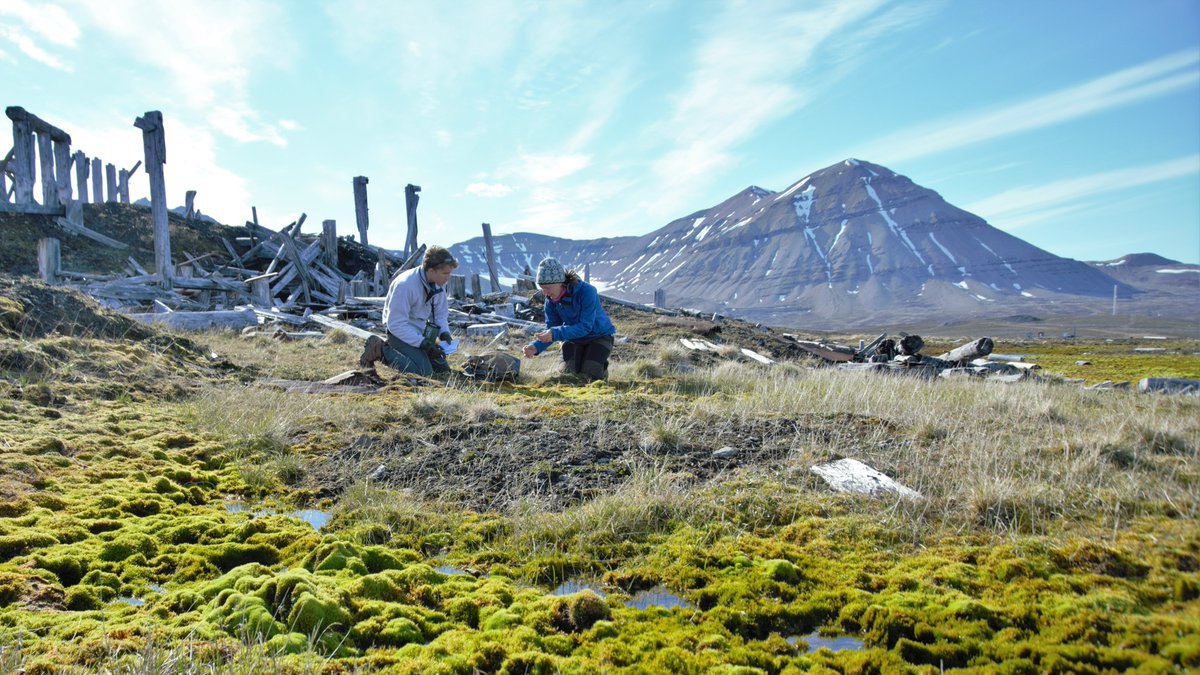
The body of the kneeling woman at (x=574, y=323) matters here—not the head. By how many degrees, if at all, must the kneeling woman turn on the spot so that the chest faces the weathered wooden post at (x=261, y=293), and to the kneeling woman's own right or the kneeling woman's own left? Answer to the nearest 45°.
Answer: approximately 90° to the kneeling woman's own right

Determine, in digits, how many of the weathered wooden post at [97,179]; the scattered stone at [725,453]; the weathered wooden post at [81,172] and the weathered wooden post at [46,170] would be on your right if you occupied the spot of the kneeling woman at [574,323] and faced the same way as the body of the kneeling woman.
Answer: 3

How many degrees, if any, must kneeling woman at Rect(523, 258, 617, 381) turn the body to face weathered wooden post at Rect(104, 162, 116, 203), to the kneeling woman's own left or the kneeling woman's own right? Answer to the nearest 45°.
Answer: approximately 90° to the kneeling woman's own right

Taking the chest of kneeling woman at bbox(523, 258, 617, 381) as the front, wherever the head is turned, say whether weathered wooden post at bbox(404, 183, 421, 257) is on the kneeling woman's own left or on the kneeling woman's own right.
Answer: on the kneeling woman's own right

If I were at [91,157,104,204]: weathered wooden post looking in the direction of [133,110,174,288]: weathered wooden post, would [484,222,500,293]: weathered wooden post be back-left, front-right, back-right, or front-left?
front-left

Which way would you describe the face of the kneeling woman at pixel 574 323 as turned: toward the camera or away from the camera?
toward the camera

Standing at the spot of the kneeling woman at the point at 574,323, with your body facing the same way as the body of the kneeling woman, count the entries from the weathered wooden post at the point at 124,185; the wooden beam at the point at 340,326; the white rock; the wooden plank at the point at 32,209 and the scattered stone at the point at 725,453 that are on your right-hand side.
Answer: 3

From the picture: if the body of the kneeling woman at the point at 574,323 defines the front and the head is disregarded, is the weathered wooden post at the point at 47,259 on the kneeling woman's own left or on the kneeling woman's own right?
on the kneeling woman's own right

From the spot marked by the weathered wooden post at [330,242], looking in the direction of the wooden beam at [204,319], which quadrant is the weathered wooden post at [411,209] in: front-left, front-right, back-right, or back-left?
back-left

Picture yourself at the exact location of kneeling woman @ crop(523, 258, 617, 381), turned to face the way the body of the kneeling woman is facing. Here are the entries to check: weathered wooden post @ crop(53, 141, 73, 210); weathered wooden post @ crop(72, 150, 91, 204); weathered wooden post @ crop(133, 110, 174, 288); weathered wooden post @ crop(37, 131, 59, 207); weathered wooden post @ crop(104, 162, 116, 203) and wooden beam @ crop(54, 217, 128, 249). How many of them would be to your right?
6

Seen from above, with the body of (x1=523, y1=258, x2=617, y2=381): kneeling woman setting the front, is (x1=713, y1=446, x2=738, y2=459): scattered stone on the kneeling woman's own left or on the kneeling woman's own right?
on the kneeling woman's own left

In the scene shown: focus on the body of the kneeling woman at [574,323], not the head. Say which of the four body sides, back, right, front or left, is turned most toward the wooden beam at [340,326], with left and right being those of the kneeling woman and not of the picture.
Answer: right

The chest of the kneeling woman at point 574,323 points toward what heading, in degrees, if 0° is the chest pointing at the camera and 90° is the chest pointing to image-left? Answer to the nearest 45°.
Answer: approximately 45°

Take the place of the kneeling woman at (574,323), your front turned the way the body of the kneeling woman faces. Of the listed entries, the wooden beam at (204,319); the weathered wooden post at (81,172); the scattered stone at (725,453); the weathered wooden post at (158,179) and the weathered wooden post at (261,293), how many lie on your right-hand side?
4
